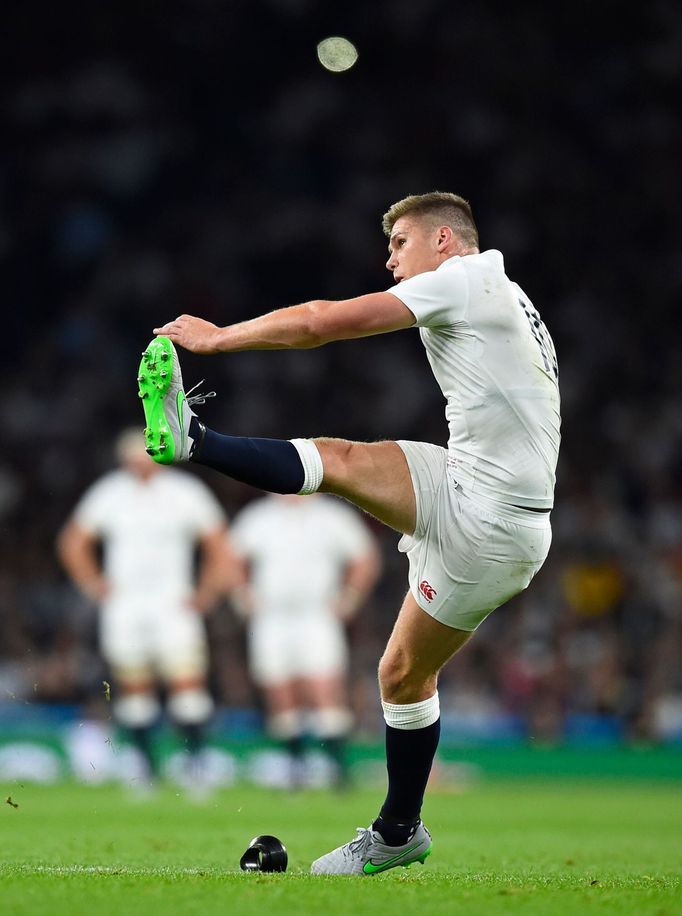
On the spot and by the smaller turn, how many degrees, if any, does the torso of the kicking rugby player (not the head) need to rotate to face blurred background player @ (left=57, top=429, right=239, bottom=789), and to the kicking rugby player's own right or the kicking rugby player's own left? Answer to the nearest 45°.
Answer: approximately 90° to the kicking rugby player's own right

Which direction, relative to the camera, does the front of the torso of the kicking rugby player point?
to the viewer's left

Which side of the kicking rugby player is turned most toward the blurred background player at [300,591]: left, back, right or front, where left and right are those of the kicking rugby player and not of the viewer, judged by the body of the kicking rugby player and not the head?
right

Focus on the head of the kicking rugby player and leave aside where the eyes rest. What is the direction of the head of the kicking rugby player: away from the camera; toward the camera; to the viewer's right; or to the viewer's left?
to the viewer's left

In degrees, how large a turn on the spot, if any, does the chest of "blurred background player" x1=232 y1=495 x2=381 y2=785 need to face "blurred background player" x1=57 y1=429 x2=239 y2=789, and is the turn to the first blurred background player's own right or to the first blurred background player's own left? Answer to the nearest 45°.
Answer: approximately 45° to the first blurred background player's own right

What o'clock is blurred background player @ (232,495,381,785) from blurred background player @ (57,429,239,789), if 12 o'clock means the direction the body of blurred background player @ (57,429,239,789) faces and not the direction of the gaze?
blurred background player @ (232,495,381,785) is roughly at 8 o'clock from blurred background player @ (57,429,239,789).

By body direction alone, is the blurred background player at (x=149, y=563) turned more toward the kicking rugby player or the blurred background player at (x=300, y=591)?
the kicking rugby player

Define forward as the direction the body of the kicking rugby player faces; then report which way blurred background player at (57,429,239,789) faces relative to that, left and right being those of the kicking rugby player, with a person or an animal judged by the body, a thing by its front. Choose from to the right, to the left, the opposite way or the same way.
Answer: to the left

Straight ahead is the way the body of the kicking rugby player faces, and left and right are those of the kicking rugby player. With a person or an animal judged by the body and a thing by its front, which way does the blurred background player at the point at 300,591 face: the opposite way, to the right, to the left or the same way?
to the left

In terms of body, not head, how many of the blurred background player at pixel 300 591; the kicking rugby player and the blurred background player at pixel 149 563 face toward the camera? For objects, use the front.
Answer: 2

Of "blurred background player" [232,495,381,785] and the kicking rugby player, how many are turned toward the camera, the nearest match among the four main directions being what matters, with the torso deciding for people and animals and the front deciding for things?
1

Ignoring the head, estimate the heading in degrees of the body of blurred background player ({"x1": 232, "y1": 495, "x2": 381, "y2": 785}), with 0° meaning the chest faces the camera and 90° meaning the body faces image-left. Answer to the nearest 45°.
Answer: approximately 0°
